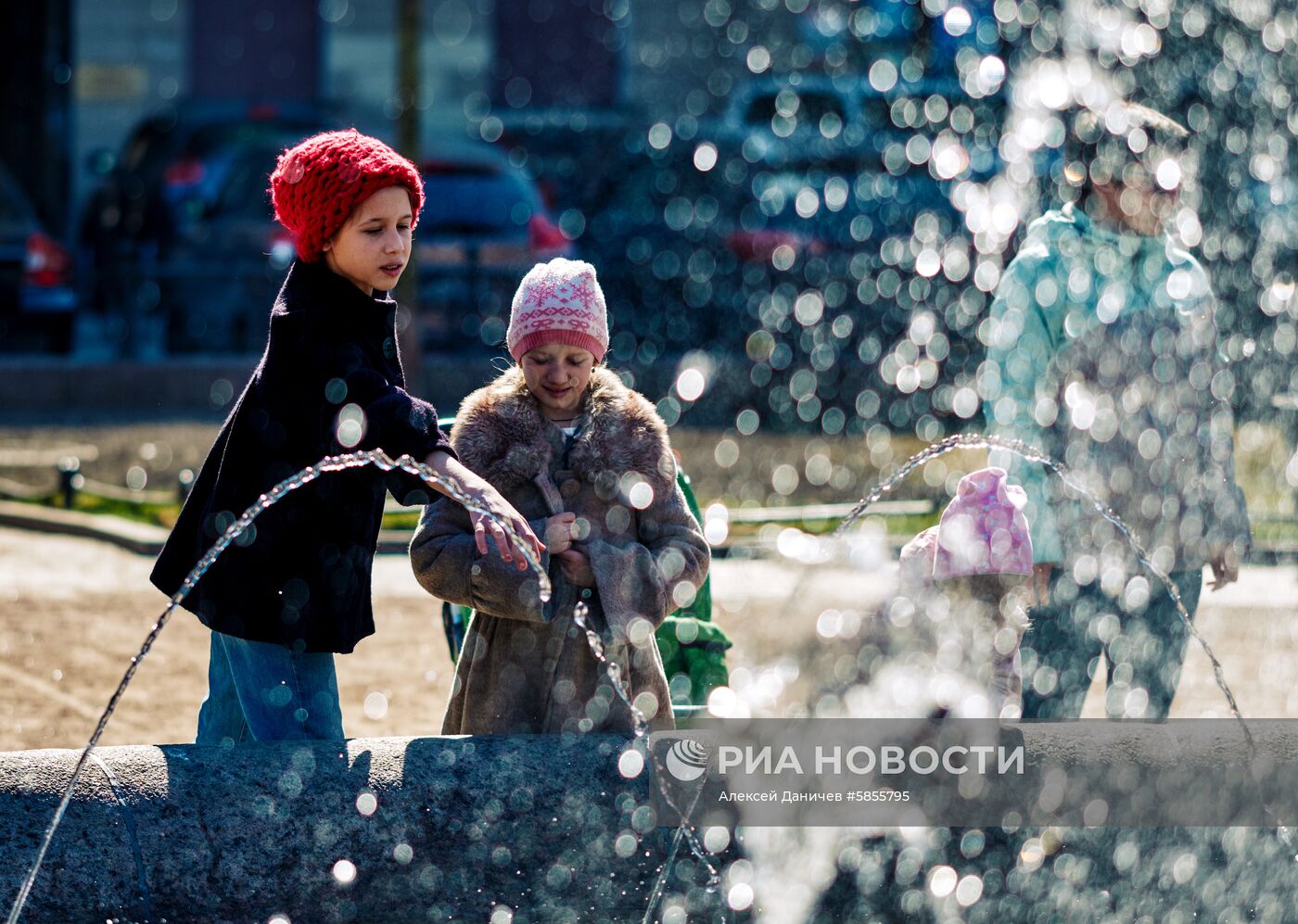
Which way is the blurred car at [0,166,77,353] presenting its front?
away from the camera

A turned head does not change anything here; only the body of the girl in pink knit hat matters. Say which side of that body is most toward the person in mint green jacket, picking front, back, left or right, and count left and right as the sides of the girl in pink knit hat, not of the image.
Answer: left

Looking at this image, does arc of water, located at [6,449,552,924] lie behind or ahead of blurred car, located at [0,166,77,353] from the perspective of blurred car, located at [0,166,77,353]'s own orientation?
behind

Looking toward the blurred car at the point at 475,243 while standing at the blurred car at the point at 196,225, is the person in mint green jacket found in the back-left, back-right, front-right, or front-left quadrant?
front-right

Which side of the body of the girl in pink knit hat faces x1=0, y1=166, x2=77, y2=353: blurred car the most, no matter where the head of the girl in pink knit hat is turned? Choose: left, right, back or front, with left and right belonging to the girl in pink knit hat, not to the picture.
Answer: back

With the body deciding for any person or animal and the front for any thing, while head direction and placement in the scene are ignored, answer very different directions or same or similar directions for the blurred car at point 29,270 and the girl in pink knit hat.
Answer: very different directions

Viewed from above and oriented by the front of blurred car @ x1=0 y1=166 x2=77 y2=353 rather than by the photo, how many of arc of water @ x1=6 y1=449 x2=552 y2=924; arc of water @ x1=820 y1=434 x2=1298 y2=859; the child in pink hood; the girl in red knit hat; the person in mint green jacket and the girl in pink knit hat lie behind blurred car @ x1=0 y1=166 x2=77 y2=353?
6

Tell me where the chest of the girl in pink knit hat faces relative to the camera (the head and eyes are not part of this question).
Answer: toward the camera

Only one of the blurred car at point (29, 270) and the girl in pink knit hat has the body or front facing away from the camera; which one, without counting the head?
the blurred car

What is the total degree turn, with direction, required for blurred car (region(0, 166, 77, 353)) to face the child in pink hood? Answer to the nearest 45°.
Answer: approximately 180°

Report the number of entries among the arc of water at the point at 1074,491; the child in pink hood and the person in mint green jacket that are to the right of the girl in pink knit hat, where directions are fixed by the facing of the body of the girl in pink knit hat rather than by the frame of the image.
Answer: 0

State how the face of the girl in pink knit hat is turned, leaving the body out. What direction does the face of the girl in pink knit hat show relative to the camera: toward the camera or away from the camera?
toward the camera

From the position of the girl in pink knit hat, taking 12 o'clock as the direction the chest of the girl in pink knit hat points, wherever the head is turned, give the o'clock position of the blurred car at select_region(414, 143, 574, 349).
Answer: The blurred car is roughly at 6 o'clock from the girl in pink knit hat.

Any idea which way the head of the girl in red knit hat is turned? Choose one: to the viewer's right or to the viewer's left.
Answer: to the viewer's right

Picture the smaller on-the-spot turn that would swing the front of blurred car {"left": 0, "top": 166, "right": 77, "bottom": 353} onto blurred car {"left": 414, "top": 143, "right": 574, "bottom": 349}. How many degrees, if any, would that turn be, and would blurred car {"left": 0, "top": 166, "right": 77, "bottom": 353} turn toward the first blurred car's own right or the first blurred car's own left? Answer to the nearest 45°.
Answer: approximately 135° to the first blurred car's own right
